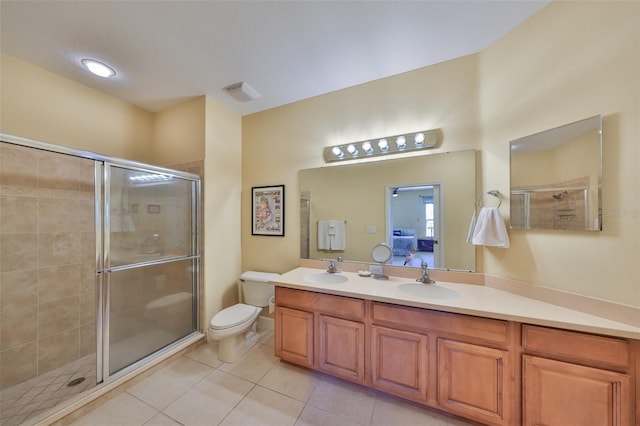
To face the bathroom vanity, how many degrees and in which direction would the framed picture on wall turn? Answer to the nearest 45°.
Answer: approximately 90° to its left

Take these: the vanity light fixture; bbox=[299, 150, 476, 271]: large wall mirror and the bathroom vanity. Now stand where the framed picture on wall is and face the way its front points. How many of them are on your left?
3

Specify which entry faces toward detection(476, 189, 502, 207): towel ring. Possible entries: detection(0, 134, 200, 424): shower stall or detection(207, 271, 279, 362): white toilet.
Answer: the shower stall

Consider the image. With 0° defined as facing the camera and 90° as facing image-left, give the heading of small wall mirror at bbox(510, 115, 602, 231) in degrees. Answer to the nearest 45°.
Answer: approximately 45°

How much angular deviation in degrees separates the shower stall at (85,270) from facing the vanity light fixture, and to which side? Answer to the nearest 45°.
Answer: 0° — it already faces it

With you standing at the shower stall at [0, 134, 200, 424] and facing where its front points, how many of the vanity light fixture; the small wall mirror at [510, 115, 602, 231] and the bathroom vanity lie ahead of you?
3

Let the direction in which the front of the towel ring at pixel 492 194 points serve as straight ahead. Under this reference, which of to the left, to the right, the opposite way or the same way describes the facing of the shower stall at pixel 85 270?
the opposite way

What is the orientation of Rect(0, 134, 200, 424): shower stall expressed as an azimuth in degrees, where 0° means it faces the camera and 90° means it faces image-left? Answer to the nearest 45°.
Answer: approximately 315°

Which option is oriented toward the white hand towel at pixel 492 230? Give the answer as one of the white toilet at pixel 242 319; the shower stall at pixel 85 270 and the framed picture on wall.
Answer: the shower stall
